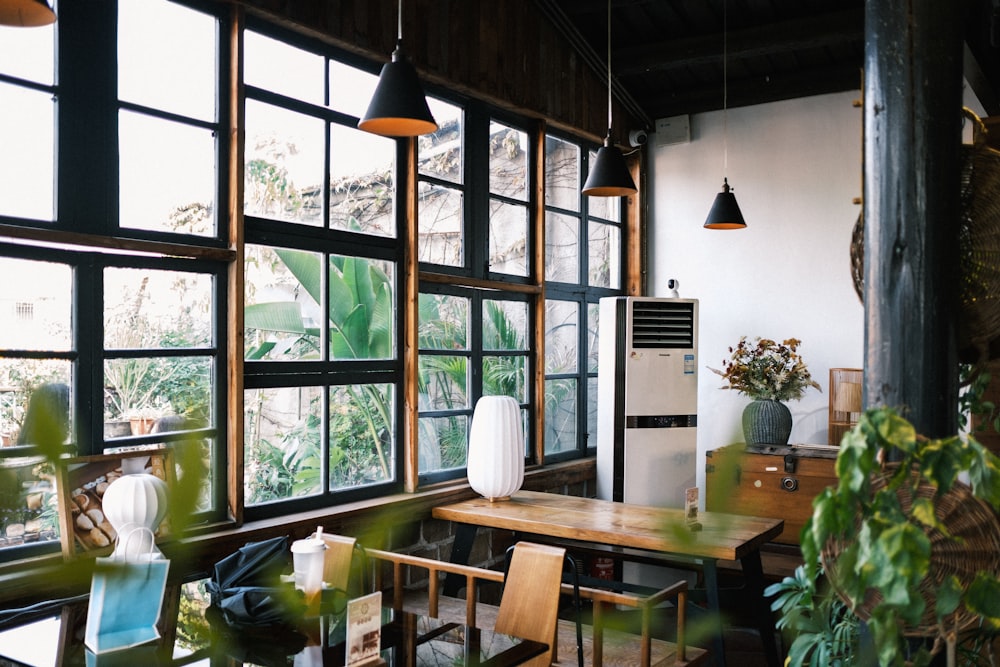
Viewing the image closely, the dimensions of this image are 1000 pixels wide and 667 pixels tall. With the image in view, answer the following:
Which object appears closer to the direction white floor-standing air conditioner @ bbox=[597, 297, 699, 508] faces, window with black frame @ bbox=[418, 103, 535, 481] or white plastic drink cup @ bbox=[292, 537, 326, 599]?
the white plastic drink cup

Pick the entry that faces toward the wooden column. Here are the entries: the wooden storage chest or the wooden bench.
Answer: the wooden storage chest

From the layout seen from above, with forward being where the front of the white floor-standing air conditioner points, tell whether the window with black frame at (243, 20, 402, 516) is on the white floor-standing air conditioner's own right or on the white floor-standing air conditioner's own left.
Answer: on the white floor-standing air conditioner's own right

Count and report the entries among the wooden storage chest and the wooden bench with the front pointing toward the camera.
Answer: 1

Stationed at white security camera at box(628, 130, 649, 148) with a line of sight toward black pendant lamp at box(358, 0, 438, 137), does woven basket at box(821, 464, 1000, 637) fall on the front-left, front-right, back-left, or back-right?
front-left

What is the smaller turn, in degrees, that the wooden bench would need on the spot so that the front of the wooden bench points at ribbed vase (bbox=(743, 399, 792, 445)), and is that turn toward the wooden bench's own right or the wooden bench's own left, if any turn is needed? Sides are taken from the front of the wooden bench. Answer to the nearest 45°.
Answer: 0° — it already faces it

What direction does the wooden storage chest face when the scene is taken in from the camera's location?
facing the viewer

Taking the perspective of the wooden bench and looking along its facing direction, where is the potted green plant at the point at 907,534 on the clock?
The potted green plant is roughly at 4 o'clock from the wooden bench.

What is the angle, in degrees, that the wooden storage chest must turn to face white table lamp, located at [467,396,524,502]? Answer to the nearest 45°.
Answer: approximately 45° to its right

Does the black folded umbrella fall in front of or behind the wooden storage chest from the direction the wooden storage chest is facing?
in front

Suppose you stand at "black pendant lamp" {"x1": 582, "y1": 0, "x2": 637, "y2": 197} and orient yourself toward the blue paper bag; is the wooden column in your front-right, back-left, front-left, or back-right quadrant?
front-left

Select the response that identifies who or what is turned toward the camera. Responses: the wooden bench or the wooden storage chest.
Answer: the wooden storage chest

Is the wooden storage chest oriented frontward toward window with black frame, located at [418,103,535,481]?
no

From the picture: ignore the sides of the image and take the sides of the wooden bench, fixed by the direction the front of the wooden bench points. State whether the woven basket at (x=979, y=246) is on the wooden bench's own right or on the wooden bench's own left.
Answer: on the wooden bench's own right
